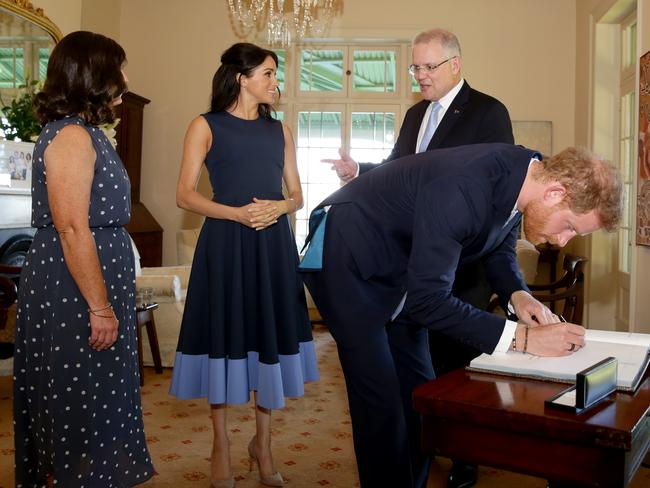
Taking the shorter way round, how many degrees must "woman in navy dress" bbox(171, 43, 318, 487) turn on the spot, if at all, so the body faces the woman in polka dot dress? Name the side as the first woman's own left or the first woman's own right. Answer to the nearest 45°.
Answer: approximately 90° to the first woman's own right

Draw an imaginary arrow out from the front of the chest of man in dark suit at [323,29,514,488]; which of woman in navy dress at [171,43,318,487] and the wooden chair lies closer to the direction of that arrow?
the woman in navy dress

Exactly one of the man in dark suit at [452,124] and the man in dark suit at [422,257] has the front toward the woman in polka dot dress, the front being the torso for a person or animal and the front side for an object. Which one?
the man in dark suit at [452,124]

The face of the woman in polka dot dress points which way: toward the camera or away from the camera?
away from the camera

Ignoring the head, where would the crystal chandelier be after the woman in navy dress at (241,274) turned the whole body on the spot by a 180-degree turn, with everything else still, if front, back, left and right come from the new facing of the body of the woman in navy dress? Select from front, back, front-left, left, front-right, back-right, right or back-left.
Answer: front-right

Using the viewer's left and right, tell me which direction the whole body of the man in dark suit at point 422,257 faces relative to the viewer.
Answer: facing to the right of the viewer
